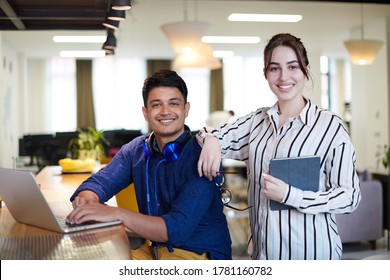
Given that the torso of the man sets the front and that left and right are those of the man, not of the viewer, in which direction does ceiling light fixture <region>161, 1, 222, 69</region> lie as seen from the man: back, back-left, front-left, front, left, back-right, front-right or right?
back-right

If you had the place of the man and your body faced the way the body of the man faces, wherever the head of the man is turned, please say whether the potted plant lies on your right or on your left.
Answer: on your right

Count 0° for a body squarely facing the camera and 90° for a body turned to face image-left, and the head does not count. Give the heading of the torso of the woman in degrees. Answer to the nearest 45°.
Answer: approximately 45°

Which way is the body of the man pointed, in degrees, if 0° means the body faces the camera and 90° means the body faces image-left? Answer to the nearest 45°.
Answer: approximately 45°

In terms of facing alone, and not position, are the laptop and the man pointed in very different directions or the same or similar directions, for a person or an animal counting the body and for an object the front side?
very different directions

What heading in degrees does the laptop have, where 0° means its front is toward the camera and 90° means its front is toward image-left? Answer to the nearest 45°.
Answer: approximately 225°

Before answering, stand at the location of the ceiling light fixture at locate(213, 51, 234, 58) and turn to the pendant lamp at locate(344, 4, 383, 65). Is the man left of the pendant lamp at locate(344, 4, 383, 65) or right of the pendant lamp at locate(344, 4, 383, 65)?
right

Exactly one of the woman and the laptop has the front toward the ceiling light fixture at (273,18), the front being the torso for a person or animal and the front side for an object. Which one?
the laptop
